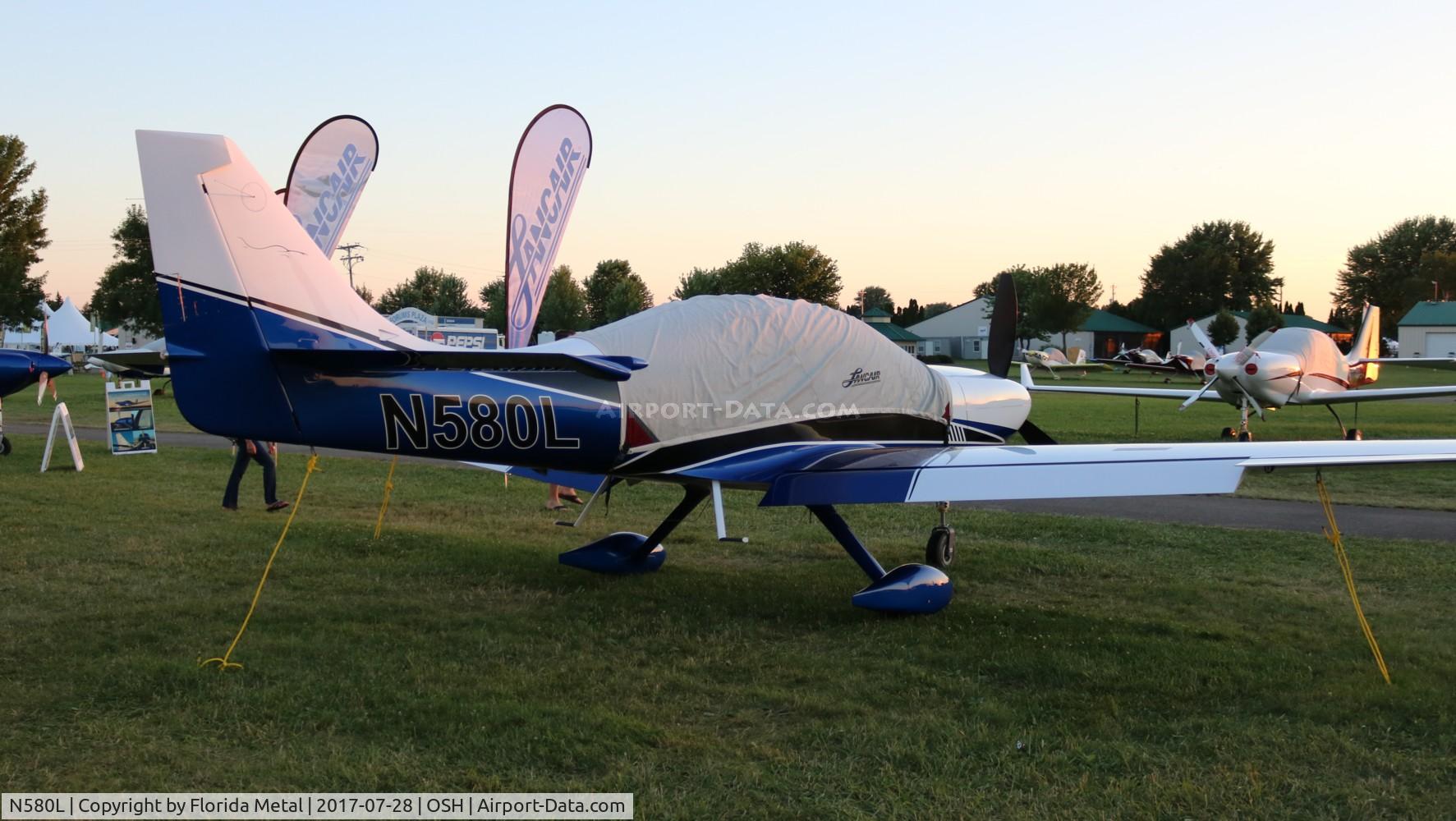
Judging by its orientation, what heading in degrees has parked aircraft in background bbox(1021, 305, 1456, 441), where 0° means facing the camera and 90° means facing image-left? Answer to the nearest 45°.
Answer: approximately 45°

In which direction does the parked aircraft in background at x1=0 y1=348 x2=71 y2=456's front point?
to the viewer's right

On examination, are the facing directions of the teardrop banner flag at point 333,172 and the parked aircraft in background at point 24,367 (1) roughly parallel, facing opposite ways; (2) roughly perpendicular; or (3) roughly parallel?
roughly perpendicular

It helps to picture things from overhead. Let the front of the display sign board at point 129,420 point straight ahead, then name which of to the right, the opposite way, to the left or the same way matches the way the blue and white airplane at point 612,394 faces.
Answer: to the left

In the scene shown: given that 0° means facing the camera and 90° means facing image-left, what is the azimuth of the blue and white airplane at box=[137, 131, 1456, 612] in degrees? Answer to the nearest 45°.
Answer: approximately 225°

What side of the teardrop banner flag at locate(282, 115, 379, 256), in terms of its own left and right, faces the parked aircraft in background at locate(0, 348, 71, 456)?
right

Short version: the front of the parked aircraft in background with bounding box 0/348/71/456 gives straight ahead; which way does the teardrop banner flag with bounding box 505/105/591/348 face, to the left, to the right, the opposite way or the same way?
to the right
